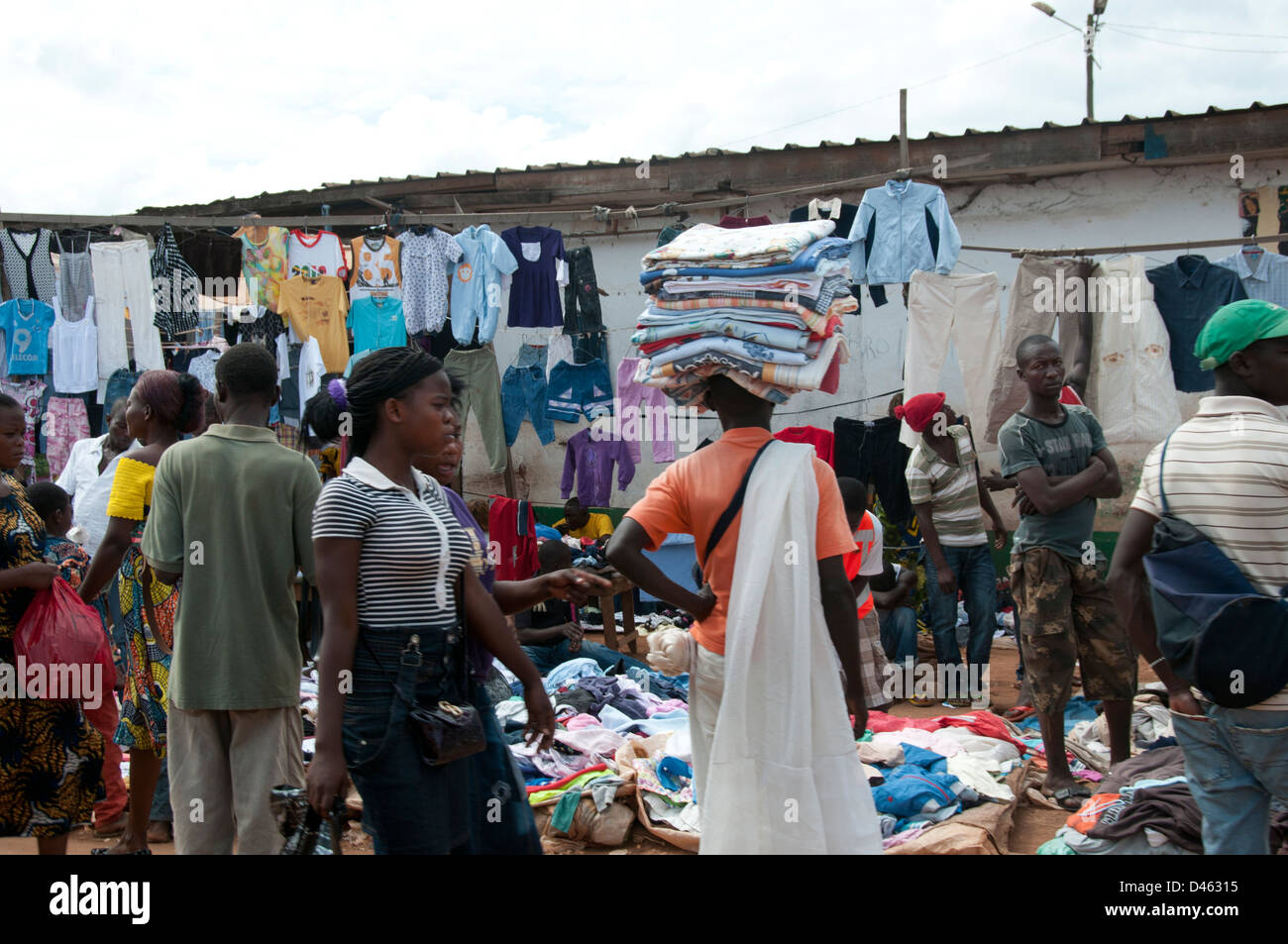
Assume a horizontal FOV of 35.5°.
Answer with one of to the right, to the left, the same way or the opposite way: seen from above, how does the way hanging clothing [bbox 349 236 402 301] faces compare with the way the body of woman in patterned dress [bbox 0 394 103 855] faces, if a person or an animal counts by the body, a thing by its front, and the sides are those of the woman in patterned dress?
to the right

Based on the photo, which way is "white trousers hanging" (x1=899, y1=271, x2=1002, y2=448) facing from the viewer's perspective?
toward the camera

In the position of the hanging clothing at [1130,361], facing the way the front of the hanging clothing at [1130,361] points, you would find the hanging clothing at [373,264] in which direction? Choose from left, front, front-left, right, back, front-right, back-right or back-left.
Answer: right

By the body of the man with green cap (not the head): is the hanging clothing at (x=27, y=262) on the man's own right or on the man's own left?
on the man's own left

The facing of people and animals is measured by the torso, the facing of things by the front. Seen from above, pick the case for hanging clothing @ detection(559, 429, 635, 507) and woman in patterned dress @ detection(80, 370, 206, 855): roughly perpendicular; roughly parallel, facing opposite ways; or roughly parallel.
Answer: roughly perpendicular

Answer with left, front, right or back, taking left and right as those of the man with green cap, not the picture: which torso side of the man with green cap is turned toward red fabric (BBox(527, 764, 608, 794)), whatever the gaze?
left

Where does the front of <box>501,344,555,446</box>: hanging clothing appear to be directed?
toward the camera

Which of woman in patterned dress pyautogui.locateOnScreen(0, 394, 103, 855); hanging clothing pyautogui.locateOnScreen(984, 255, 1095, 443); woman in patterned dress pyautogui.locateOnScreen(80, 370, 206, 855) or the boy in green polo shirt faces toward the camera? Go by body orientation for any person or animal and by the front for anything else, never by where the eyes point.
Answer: the hanging clothing

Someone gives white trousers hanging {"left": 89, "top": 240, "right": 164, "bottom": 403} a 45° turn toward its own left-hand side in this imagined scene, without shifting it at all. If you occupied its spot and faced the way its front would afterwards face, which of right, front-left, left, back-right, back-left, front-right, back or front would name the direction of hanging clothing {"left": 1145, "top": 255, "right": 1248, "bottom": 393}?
front

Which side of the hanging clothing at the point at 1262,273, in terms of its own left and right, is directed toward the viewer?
front

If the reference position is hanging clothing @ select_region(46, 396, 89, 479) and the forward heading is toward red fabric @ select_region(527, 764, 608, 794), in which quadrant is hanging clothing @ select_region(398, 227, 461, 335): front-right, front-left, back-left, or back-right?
front-left

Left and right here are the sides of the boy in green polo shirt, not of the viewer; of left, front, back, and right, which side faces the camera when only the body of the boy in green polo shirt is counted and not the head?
back

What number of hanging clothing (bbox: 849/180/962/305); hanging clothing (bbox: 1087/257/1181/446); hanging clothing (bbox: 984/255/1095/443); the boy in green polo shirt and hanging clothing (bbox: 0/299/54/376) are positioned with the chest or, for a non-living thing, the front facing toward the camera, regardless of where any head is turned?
4

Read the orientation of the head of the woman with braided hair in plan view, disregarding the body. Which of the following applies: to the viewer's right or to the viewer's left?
to the viewer's right
